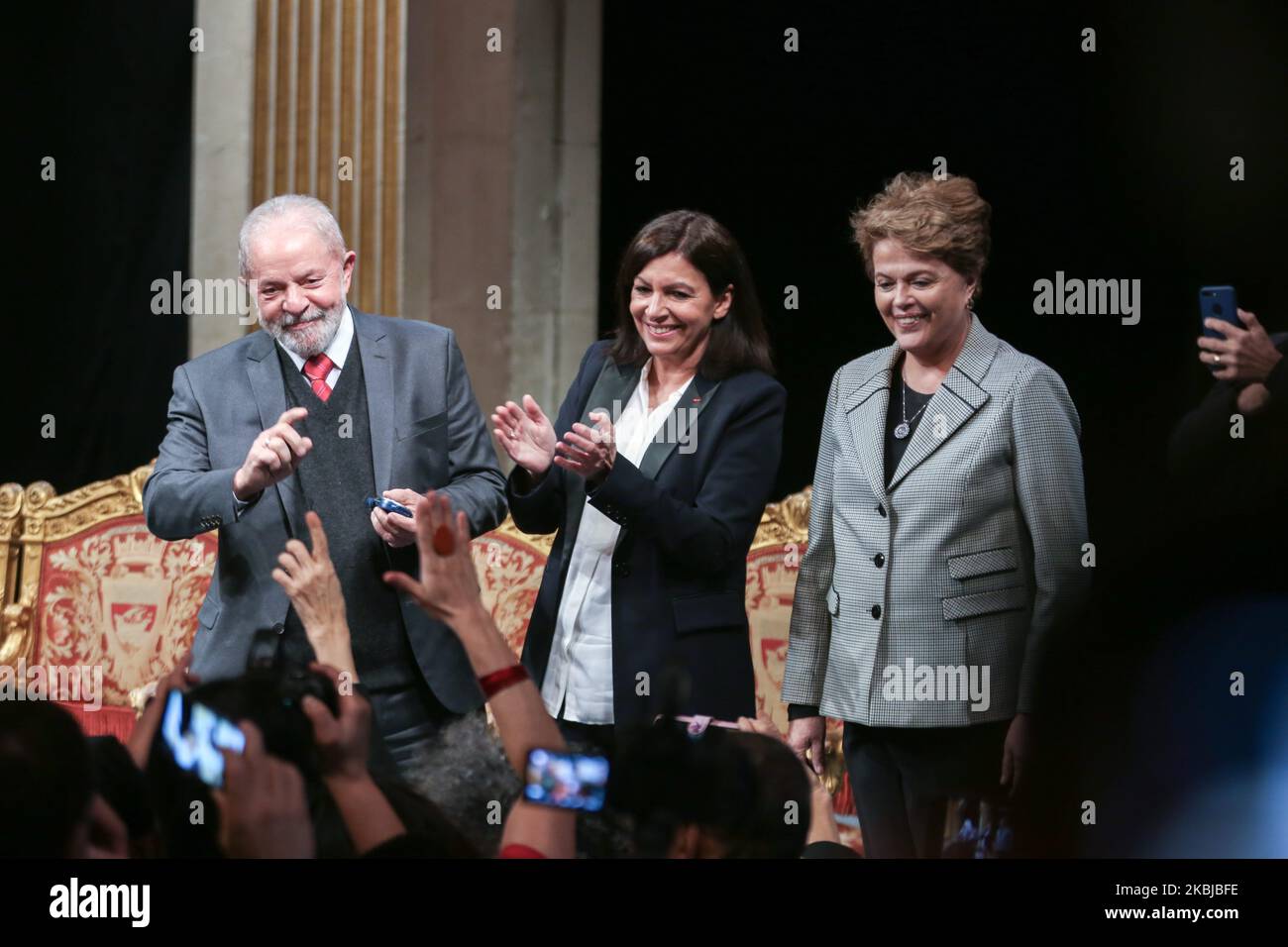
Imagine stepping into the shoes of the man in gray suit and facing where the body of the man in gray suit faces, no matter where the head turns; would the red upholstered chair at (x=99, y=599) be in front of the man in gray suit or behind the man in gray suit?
behind

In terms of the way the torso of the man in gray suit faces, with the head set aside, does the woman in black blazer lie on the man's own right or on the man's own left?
on the man's own left

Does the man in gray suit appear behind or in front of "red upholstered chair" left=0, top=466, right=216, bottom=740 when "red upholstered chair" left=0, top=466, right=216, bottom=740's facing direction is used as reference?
in front

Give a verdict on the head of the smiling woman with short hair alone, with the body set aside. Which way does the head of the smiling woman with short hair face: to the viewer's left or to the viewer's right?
to the viewer's left

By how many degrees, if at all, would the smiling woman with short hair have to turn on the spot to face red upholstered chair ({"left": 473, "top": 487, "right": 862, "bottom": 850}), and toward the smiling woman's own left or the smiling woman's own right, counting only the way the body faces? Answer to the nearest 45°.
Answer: approximately 90° to the smiling woman's own right

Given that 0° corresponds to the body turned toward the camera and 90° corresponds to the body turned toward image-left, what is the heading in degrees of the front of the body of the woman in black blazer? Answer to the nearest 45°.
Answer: approximately 45°

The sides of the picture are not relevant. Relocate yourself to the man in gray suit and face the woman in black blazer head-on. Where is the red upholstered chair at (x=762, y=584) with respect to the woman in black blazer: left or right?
left

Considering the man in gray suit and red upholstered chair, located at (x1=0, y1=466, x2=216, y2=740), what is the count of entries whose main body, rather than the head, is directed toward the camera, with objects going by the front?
2

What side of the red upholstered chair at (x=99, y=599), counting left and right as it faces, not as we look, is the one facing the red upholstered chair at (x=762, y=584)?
left

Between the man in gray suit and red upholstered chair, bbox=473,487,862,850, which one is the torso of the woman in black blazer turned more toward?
the man in gray suit

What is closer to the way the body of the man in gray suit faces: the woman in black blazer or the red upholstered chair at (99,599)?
the woman in black blazer

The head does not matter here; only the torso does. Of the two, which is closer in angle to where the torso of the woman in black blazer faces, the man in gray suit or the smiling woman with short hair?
the man in gray suit

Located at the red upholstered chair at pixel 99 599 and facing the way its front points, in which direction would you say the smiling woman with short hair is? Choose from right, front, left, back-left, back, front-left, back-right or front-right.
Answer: front-left

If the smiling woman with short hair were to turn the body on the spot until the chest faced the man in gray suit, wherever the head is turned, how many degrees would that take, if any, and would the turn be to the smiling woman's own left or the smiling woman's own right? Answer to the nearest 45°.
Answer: approximately 45° to the smiling woman's own right
